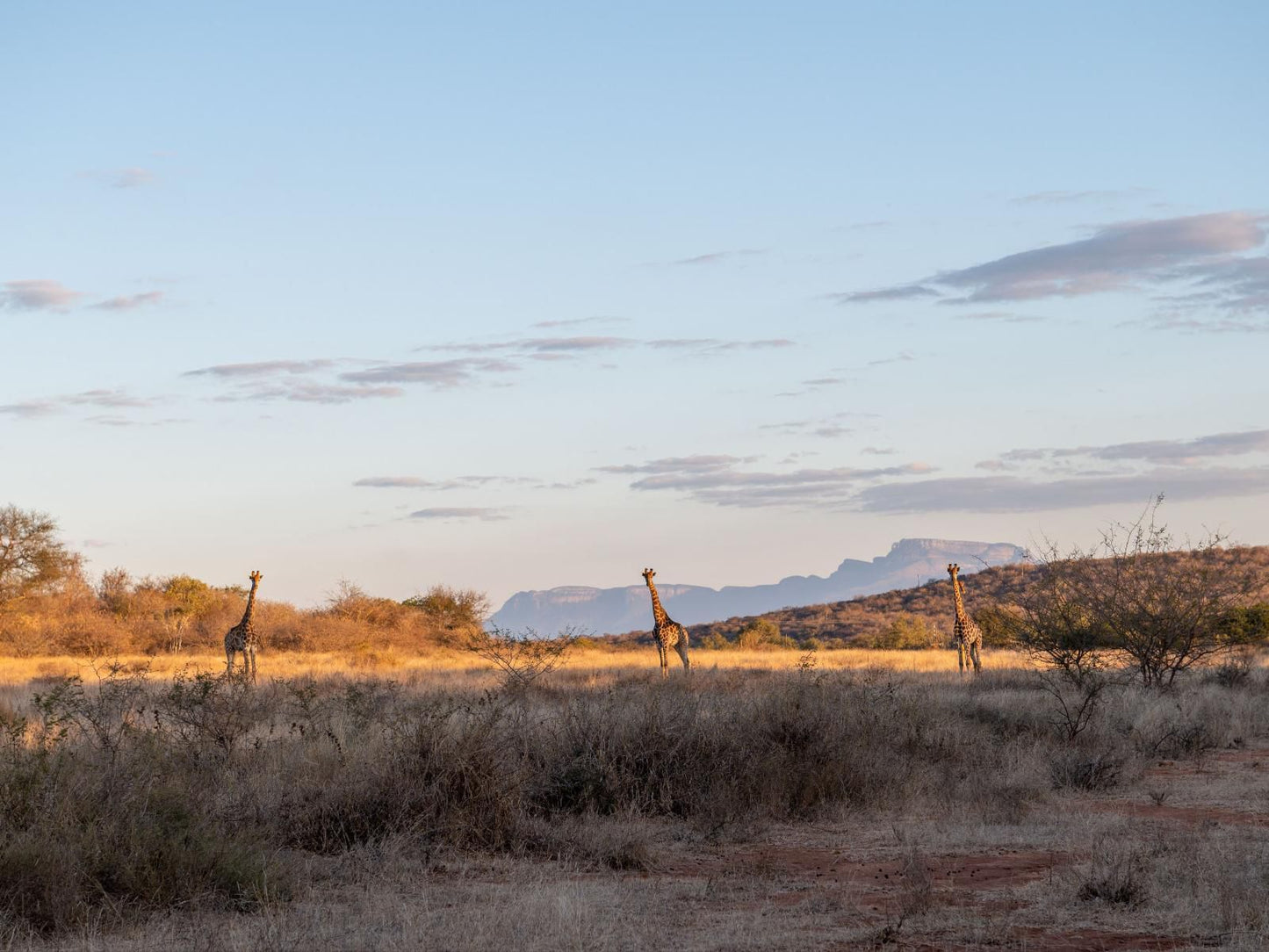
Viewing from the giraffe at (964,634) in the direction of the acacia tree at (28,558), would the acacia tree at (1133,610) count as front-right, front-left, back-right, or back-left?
back-left

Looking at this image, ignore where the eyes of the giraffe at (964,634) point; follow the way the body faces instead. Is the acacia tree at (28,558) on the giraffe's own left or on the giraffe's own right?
on the giraffe's own right

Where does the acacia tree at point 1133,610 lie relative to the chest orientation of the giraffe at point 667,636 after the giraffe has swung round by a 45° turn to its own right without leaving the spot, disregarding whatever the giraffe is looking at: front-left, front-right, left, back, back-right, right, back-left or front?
back-left

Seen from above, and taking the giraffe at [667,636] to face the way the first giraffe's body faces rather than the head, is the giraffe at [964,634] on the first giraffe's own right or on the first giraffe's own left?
on the first giraffe's own left

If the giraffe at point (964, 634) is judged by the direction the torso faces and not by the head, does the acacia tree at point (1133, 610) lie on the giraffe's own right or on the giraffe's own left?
on the giraffe's own left

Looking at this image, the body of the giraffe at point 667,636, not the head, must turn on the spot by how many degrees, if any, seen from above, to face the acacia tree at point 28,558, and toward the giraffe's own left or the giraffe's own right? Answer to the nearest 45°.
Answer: approximately 90° to the giraffe's own right

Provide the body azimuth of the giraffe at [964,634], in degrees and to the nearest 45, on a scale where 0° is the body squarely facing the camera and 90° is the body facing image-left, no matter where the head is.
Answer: approximately 45°
